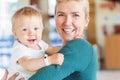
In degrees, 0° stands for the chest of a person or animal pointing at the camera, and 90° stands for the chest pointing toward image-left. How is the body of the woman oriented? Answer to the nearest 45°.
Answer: approximately 90°
